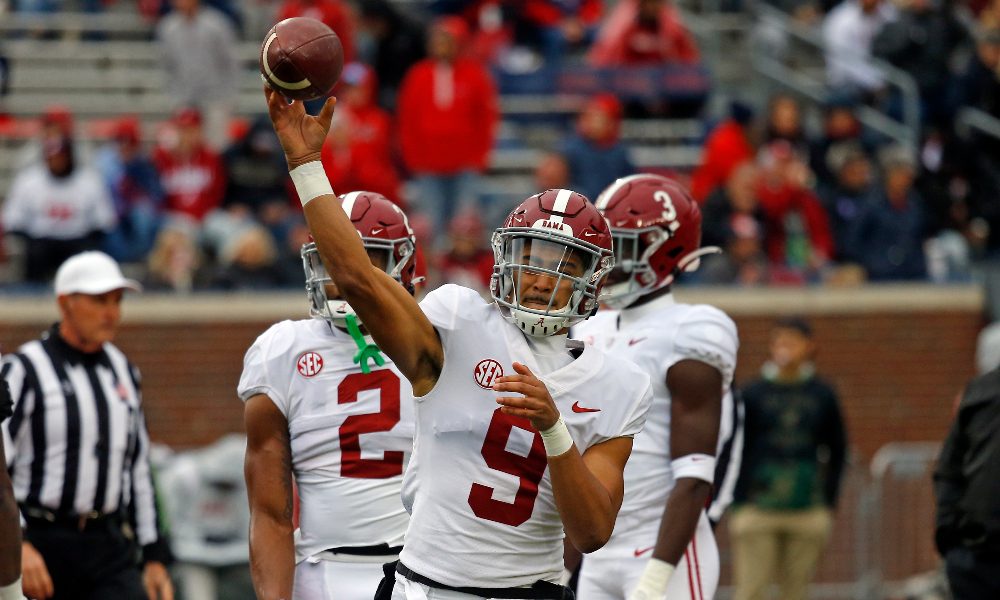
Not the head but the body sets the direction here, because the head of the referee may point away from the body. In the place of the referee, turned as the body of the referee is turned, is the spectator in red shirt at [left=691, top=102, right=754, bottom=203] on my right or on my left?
on my left

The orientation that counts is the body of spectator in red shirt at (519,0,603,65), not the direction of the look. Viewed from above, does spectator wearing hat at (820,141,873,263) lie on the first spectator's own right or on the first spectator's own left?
on the first spectator's own left

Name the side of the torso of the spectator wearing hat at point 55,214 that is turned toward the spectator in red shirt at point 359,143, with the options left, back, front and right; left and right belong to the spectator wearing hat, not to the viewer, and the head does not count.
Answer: left

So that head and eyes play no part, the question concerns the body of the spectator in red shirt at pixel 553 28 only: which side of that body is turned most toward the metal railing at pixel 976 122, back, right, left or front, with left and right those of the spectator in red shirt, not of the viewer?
left

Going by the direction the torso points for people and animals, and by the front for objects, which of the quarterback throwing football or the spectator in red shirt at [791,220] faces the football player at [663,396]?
the spectator in red shirt

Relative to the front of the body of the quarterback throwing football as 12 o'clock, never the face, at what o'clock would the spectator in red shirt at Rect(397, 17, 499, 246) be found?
The spectator in red shirt is roughly at 6 o'clock from the quarterback throwing football.

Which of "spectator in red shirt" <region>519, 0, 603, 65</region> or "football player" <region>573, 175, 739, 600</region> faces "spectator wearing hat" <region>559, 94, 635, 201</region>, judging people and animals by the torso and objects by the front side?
the spectator in red shirt

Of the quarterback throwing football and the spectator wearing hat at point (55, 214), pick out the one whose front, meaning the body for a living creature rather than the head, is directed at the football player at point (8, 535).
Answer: the spectator wearing hat

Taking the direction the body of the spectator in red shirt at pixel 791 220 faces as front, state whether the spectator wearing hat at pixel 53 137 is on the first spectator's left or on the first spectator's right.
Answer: on the first spectator's right

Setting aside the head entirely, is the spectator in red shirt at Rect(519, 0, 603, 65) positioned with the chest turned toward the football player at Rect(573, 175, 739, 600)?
yes

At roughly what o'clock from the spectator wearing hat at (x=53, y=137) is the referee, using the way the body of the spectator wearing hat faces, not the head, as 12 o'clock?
The referee is roughly at 12 o'clock from the spectator wearing hat.
